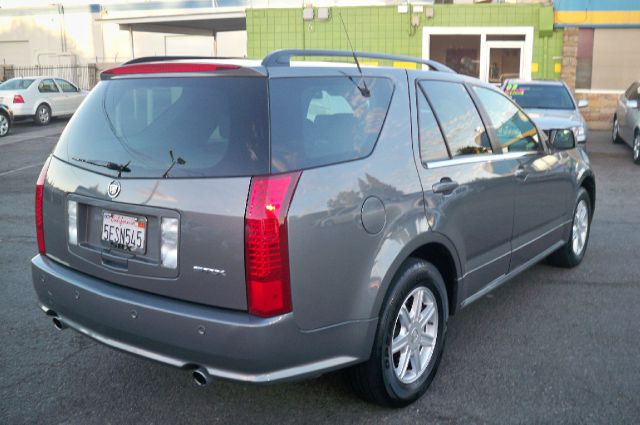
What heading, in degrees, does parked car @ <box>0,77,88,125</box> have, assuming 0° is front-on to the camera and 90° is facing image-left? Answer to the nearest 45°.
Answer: approximately 225°

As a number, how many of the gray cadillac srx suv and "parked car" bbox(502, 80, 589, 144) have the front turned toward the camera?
1

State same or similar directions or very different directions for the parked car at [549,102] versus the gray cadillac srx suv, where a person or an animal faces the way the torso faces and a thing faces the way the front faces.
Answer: very different directions

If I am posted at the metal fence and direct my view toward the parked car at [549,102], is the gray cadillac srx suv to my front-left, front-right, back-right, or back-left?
front-right

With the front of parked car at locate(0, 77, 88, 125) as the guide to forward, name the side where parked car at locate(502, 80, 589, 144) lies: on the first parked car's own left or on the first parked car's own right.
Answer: on the first parked car's own right

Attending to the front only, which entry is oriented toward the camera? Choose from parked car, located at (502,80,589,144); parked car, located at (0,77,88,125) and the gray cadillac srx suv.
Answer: parked car, located at (502,80,589,144)

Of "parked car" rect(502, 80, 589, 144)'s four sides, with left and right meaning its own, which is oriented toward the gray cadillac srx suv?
front

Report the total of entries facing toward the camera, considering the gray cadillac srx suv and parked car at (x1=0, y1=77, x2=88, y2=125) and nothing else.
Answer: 0

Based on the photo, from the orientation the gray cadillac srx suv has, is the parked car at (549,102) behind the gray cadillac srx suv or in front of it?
in front

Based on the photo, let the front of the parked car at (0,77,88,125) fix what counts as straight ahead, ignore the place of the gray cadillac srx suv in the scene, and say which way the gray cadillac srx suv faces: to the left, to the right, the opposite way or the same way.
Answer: the same way

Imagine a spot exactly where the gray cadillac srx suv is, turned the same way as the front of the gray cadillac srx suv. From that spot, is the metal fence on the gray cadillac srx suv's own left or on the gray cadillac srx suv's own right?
on the gray cadillac srx suv's own left

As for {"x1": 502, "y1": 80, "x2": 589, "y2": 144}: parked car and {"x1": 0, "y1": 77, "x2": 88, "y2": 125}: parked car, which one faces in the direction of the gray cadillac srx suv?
{"x1": 502, "y1": 80, "x2": 589, "y2": 144}: parked car

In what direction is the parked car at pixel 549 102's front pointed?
toward the camera

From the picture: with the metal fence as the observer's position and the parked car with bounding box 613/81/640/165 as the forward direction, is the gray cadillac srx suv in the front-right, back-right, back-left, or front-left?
front-right

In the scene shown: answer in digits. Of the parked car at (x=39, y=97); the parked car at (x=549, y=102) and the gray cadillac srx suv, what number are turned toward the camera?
1

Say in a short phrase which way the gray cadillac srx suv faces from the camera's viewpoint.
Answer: facing away from the viewer and to the right of the viewer
